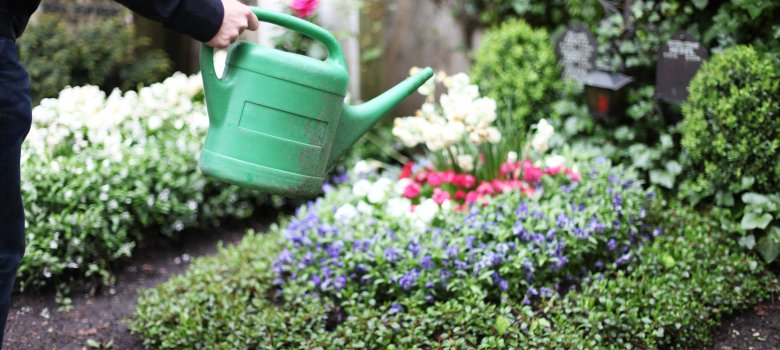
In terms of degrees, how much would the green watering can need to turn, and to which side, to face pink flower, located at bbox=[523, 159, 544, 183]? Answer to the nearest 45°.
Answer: approximately 45° to its left

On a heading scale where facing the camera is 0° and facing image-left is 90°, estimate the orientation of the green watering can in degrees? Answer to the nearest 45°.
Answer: approximately 270°

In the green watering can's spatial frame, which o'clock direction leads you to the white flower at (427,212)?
The white flower is roughly at 10 o'clock from the green watering can.

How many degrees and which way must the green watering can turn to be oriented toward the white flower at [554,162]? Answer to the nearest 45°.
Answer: approximately 45° to its left
